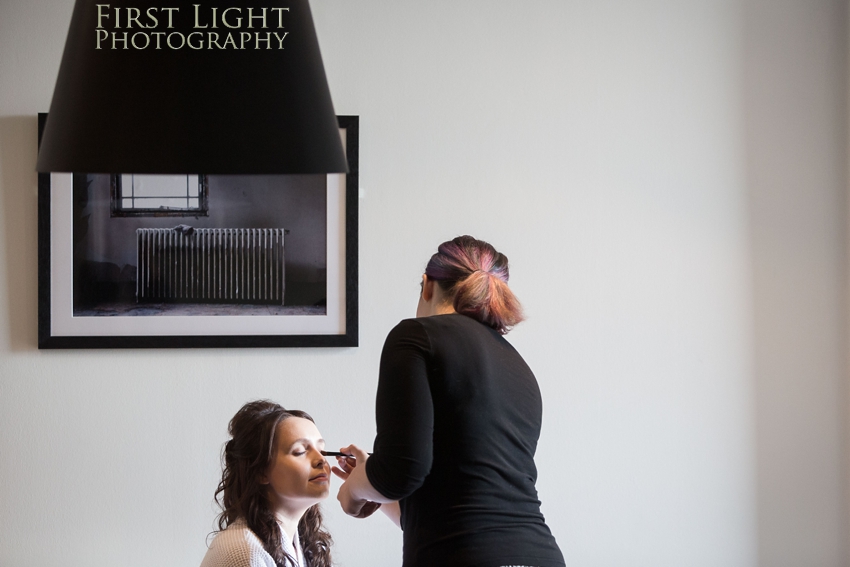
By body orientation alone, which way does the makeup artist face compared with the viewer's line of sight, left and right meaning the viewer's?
facing away from the viewer and to the left of the viewer

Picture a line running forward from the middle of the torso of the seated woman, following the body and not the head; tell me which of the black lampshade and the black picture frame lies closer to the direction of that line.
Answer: the black lampshade

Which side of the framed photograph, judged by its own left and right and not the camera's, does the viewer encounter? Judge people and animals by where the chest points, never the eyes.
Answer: front

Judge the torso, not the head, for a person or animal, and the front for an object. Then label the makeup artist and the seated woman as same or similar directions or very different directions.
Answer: very different directions

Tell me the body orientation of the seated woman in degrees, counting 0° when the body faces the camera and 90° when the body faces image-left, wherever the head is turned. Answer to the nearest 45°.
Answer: approximately 315°

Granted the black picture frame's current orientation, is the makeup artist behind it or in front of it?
in front

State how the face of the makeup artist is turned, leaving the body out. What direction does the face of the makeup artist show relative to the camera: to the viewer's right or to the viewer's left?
to the viewer's left

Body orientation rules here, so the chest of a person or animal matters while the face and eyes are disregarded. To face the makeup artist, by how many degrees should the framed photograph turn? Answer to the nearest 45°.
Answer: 0° — it already faces them

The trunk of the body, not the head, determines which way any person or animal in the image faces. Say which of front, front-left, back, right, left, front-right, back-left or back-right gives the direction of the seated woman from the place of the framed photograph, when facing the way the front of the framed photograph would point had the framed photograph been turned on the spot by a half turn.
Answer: back

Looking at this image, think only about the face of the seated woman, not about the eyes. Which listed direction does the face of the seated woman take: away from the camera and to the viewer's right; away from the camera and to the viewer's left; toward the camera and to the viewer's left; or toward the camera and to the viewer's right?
toward the camera and to the viewer's right

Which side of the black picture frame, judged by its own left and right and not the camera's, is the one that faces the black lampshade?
front

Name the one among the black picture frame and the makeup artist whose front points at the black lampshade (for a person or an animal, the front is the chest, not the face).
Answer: the black picture frame

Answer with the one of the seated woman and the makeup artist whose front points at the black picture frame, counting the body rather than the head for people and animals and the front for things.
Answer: the makeup artist

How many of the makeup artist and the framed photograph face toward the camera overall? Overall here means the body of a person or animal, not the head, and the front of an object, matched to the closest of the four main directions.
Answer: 1
